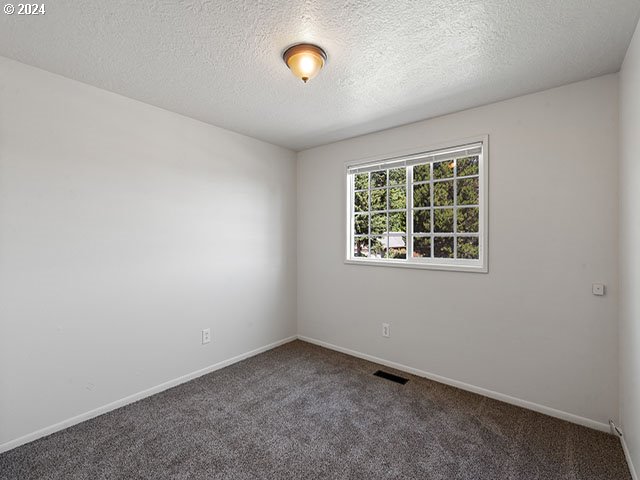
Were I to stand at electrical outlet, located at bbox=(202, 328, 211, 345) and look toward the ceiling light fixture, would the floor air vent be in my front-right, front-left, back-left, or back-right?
front-left

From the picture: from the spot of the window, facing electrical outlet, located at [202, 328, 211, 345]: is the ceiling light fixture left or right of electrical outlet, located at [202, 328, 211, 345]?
left

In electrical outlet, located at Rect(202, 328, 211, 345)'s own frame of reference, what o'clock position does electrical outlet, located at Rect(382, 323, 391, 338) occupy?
electrical outlet, located at Rect(382, 323, 391, 338) is roughly at 11 o'clock from electrical outlet, located at Rect(202, 328, 211, 345).

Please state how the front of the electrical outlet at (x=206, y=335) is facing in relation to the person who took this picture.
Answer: facing the viewer and to the right of the viewer

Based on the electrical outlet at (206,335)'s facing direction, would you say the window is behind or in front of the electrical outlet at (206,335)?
in front

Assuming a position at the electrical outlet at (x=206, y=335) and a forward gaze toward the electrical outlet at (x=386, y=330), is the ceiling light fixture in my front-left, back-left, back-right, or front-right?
front-right

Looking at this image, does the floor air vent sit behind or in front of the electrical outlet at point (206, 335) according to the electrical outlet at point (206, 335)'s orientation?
in front
